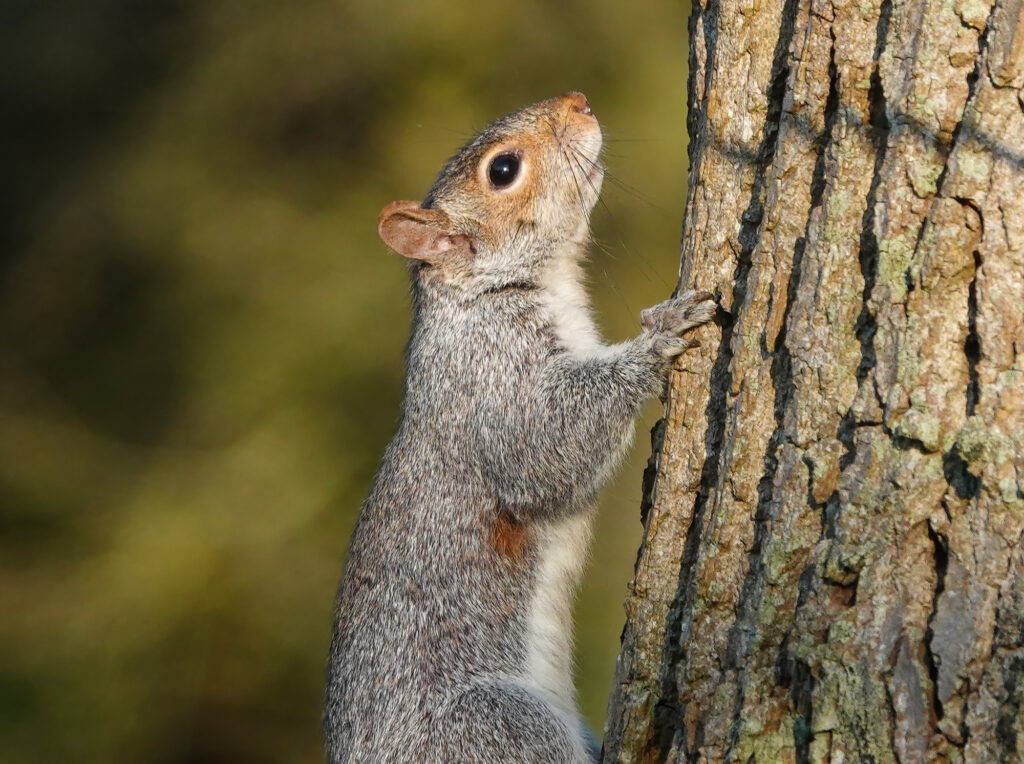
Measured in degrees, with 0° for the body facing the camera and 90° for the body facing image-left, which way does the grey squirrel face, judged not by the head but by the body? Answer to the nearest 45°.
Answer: approximately 270°
